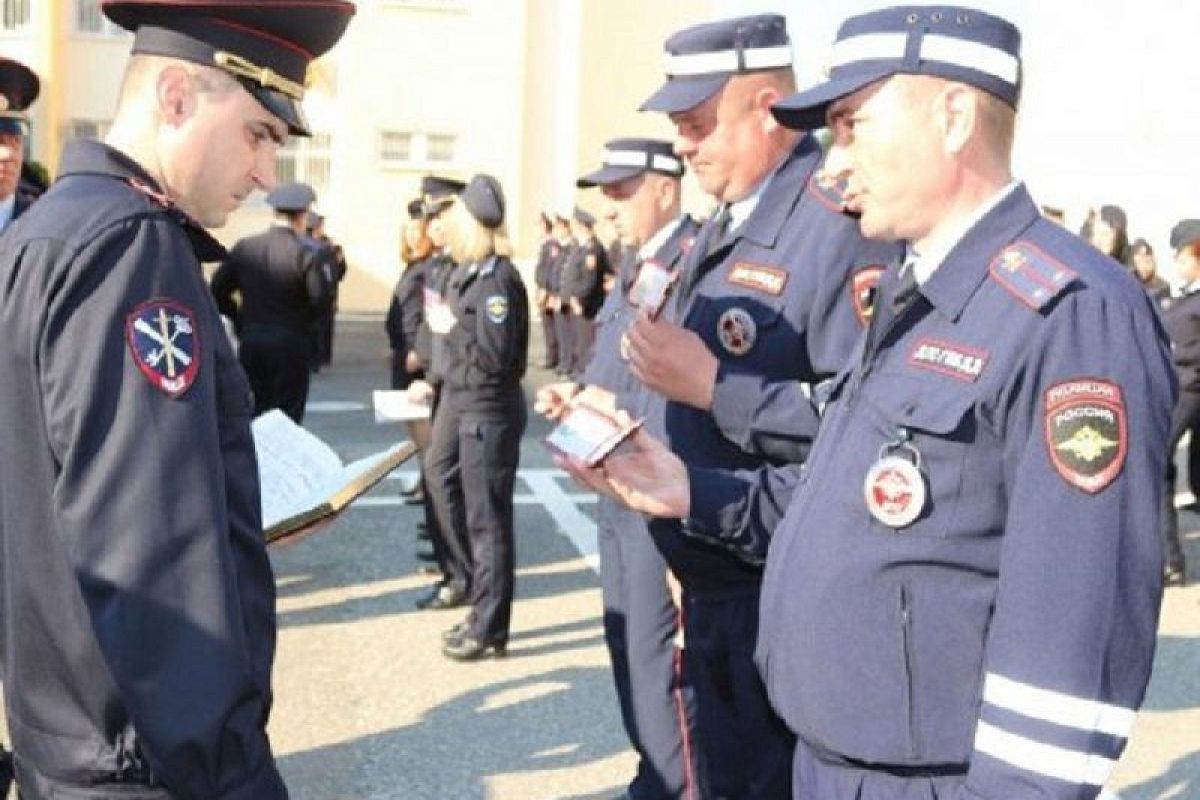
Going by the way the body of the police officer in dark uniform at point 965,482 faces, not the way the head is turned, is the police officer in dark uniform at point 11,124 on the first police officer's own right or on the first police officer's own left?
on the first police officer's own right

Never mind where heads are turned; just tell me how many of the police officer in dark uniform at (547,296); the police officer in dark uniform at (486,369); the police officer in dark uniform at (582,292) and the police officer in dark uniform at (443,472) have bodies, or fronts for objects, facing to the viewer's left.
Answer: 4

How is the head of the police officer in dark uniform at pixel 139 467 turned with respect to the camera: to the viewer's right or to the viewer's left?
to the viewer's right

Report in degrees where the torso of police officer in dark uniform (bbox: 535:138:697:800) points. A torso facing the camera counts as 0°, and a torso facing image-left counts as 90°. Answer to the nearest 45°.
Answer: approximately 45°

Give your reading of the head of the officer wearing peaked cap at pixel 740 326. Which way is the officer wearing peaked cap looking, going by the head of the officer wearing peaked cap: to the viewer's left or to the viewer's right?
to the viewer's left

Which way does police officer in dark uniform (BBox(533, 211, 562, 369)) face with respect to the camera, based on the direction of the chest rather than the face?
to the viewer's left

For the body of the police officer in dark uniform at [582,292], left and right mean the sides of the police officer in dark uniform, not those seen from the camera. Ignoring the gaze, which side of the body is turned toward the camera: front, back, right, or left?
left

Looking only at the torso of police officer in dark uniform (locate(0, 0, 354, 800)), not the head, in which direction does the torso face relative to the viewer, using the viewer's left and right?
facing to the right of the viewer

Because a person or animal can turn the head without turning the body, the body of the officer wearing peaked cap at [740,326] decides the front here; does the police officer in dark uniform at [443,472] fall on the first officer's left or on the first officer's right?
on the first officer's right

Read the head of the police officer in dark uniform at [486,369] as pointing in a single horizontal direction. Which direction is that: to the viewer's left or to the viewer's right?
to the viewer's left
